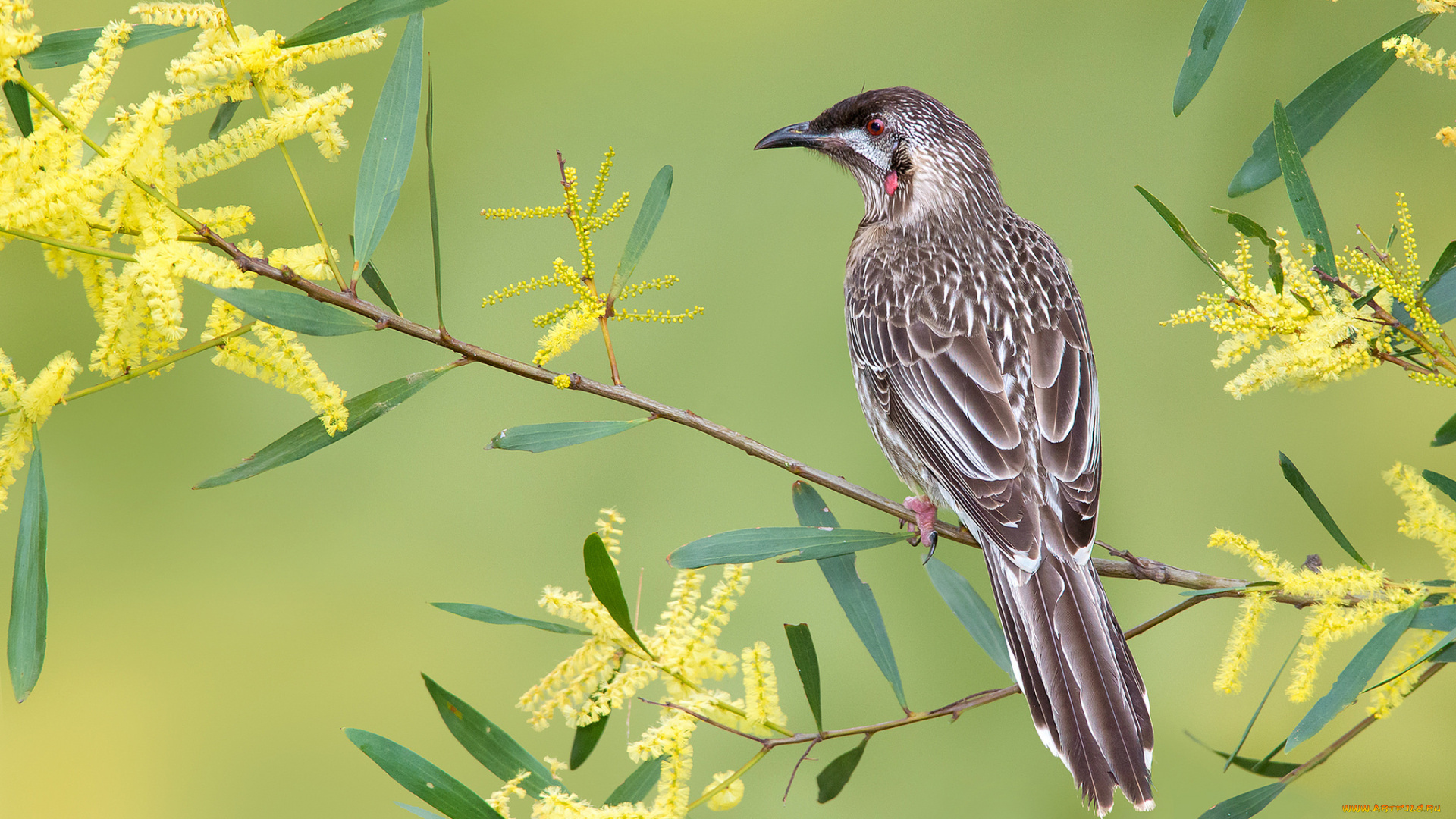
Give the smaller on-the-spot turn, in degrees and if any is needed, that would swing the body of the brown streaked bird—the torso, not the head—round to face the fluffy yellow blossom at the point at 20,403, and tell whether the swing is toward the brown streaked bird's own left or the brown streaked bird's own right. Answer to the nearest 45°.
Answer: approximately 90° to the brown streaked bird's own left

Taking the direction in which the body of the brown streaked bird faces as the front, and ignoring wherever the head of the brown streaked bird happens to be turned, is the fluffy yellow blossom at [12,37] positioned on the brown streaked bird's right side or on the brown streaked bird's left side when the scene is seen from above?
on the brown streaked bird's left side

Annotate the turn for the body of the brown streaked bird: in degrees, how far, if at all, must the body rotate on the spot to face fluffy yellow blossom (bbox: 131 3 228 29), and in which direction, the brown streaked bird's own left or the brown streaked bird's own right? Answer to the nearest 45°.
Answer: approximately 90° to the brown streaked bird's own left

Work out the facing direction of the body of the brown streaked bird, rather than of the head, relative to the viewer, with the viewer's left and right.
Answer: facing away from the viewer and to the left of the viewer

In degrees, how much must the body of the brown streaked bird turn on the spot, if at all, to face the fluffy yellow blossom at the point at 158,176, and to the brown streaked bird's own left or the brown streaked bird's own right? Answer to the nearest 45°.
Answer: approximately 90° to the brown streaked bird's own left
